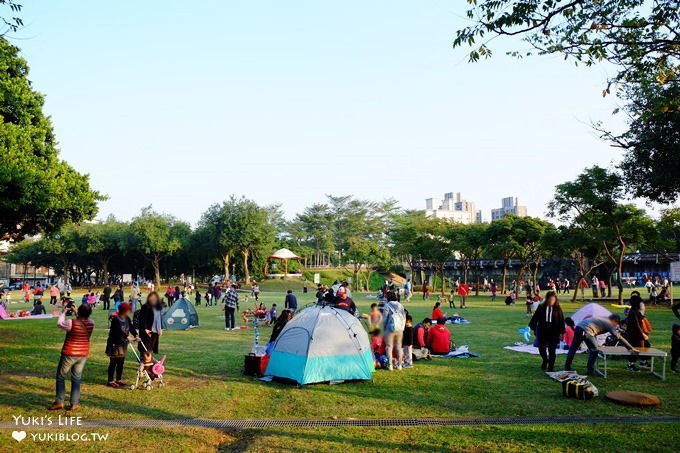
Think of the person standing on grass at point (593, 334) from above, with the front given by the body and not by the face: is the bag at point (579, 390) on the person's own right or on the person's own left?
on the person's own right

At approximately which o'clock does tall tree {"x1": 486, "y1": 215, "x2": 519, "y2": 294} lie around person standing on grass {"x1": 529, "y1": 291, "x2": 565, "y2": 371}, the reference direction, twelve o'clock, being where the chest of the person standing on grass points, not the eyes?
The tall tree is roughly at 6 o'clock from the person standing on grass.

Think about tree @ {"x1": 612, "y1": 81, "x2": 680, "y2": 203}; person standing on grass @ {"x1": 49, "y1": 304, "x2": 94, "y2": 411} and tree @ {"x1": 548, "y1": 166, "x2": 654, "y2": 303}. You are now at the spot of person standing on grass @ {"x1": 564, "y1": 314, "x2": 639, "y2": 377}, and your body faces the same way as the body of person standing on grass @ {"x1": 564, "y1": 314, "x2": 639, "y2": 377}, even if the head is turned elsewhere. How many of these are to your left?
2

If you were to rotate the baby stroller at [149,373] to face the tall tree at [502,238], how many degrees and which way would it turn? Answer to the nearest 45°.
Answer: approximately 90° to its left
